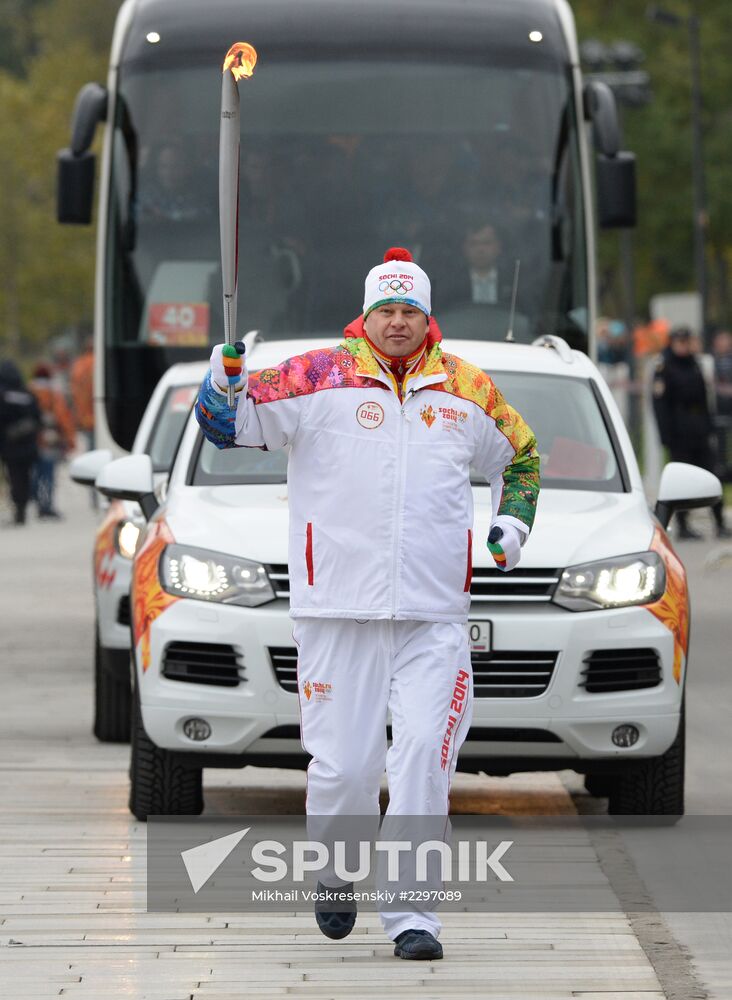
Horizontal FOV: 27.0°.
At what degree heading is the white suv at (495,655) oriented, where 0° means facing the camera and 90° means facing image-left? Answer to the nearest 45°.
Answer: approximately 0°

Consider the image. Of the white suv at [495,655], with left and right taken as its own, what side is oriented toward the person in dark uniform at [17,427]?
back

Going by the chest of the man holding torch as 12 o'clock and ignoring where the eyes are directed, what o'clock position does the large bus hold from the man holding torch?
The large bus is roughly at 6 o'clock from the man holding torch.

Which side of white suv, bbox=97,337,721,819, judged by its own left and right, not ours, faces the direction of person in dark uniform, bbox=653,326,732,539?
back

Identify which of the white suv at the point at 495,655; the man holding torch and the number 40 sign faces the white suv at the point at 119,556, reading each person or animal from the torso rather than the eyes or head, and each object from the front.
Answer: the number 40 sign

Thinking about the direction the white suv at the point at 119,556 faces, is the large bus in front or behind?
behind

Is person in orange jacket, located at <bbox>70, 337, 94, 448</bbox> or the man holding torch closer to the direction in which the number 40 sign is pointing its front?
the man holding torch
